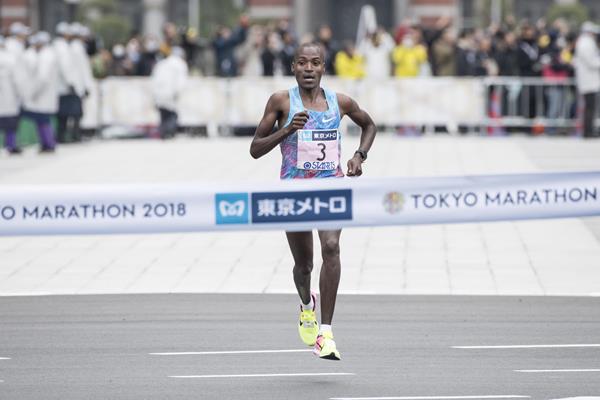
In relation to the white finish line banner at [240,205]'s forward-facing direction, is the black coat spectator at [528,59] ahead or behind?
behind

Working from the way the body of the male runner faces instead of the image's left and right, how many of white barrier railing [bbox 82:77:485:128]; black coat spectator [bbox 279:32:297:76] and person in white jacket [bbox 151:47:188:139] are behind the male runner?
3

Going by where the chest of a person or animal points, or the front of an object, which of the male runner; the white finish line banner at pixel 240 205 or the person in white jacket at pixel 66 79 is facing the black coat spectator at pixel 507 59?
the person in white jacket

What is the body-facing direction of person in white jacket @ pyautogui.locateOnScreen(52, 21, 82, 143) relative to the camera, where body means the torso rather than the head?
to the viewer's right

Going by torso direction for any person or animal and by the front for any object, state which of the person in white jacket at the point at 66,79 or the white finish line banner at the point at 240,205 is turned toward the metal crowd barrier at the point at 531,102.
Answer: the person in white jacket

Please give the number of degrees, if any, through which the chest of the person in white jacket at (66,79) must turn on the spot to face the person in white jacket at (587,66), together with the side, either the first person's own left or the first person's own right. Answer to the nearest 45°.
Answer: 0° — they already face them

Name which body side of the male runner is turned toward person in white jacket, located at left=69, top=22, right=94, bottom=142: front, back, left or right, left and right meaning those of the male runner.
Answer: back
